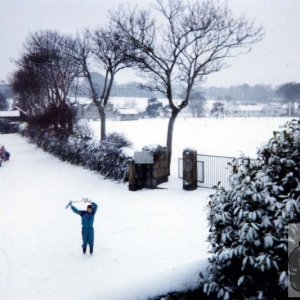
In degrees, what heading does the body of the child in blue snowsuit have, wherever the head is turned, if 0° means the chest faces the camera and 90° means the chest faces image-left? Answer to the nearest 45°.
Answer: approximately 0°

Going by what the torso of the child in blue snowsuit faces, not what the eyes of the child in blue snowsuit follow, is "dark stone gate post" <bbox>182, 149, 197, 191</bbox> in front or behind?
behind

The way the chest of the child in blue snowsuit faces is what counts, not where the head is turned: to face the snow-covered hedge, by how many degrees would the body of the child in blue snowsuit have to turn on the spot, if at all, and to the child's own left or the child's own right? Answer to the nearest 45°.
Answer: approximately 180°

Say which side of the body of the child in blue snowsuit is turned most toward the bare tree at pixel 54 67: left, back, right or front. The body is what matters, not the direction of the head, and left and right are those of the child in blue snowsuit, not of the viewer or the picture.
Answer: back

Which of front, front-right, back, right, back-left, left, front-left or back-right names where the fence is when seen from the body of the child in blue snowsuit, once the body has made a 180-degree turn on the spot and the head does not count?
front-right
